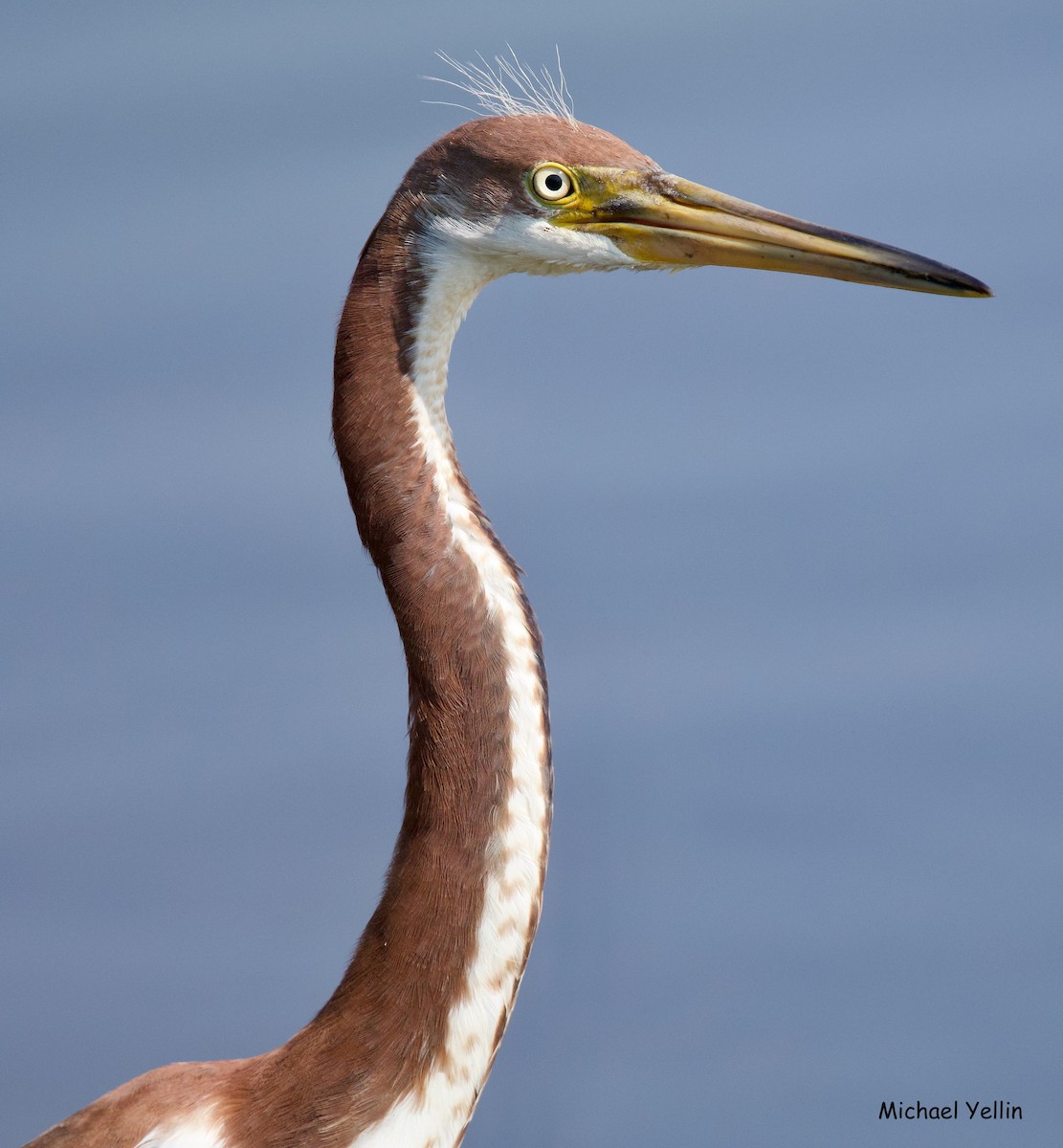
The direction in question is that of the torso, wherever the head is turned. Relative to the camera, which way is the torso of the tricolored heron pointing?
to the viewer's right
